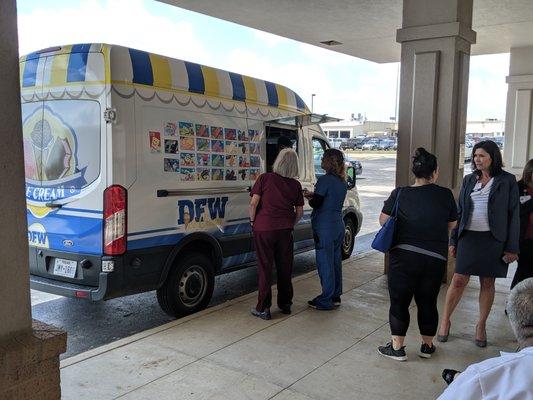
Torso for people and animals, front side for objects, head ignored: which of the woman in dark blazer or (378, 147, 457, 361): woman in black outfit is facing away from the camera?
the woman in black outfit

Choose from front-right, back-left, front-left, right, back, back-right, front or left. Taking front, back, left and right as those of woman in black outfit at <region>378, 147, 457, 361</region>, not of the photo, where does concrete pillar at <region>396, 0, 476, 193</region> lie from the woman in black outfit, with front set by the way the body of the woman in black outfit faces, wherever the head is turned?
front

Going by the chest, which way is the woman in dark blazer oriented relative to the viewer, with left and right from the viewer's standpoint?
facing the viewer and to the left of the viewer

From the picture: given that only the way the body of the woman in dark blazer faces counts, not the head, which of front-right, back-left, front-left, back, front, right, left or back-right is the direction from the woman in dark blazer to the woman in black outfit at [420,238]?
front

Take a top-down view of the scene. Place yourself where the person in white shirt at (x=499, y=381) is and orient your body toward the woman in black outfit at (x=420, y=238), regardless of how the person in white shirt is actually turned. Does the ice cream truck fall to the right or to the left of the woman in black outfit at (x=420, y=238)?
left

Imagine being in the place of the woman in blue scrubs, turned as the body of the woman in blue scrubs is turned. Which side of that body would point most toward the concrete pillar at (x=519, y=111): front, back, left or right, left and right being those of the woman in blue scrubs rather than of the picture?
right

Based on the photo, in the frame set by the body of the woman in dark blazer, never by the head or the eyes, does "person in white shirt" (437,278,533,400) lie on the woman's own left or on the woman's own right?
on the woman's own left

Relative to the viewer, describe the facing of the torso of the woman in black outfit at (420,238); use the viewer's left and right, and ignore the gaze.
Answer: facing away from the viewer

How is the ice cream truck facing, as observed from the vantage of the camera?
facing away from the viewer and to the right of the viewer

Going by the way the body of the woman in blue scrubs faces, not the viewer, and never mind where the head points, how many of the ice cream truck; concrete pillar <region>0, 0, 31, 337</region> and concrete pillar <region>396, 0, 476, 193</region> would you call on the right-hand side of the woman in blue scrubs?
1

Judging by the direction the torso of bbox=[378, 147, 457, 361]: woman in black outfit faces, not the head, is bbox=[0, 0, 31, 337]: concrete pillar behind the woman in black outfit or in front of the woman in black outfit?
behind

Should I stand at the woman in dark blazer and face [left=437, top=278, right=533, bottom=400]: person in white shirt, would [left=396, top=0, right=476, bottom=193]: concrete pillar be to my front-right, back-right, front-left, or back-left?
back-right

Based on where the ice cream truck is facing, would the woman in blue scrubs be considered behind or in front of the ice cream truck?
in front

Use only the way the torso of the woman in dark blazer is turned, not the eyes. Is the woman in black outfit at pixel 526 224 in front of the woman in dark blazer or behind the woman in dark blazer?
behind

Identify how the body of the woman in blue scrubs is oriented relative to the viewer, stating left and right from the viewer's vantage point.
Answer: facing away from the viewer and to the left of the viewer

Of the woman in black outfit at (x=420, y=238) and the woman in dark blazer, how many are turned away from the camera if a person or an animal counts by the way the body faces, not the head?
1

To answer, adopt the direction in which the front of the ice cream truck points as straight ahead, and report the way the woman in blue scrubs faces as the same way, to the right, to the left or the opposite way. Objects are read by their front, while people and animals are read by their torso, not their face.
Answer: to the left

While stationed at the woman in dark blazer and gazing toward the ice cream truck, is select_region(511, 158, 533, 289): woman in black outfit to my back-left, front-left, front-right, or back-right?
back-right

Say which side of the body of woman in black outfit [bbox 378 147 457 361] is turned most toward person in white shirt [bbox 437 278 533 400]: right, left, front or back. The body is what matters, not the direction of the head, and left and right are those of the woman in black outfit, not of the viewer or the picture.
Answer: back

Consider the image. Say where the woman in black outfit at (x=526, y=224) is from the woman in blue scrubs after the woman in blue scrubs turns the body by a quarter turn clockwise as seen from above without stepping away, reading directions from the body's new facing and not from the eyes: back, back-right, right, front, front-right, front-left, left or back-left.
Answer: front-right
